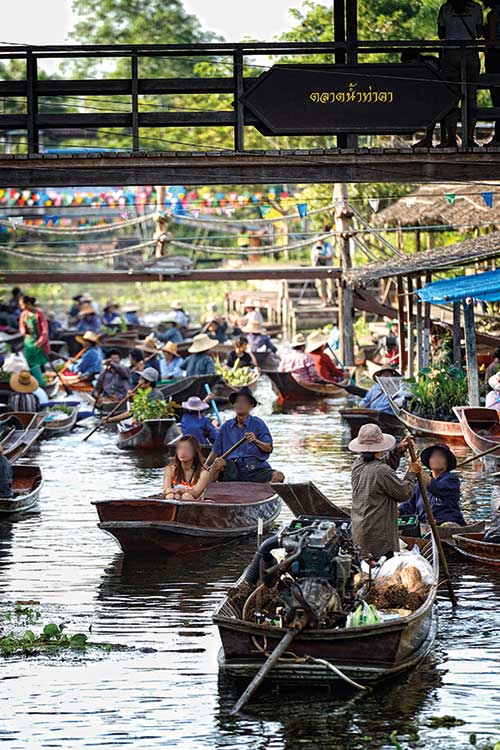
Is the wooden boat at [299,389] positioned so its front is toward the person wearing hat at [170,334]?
no

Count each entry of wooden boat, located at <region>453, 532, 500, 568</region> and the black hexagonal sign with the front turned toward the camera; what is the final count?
1

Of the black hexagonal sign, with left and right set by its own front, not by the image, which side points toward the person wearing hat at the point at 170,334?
back

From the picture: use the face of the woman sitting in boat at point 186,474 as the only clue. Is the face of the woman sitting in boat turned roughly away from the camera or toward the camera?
toward the camera

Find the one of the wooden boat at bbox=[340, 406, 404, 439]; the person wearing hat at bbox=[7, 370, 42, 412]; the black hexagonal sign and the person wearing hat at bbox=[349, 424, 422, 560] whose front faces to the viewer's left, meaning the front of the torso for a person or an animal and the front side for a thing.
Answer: the wooden boat

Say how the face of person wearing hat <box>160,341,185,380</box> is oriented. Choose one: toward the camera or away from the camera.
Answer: toward the camera

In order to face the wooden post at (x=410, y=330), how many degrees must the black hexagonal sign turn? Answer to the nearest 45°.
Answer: approximately 180°

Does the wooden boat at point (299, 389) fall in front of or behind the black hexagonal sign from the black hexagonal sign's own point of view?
behind
